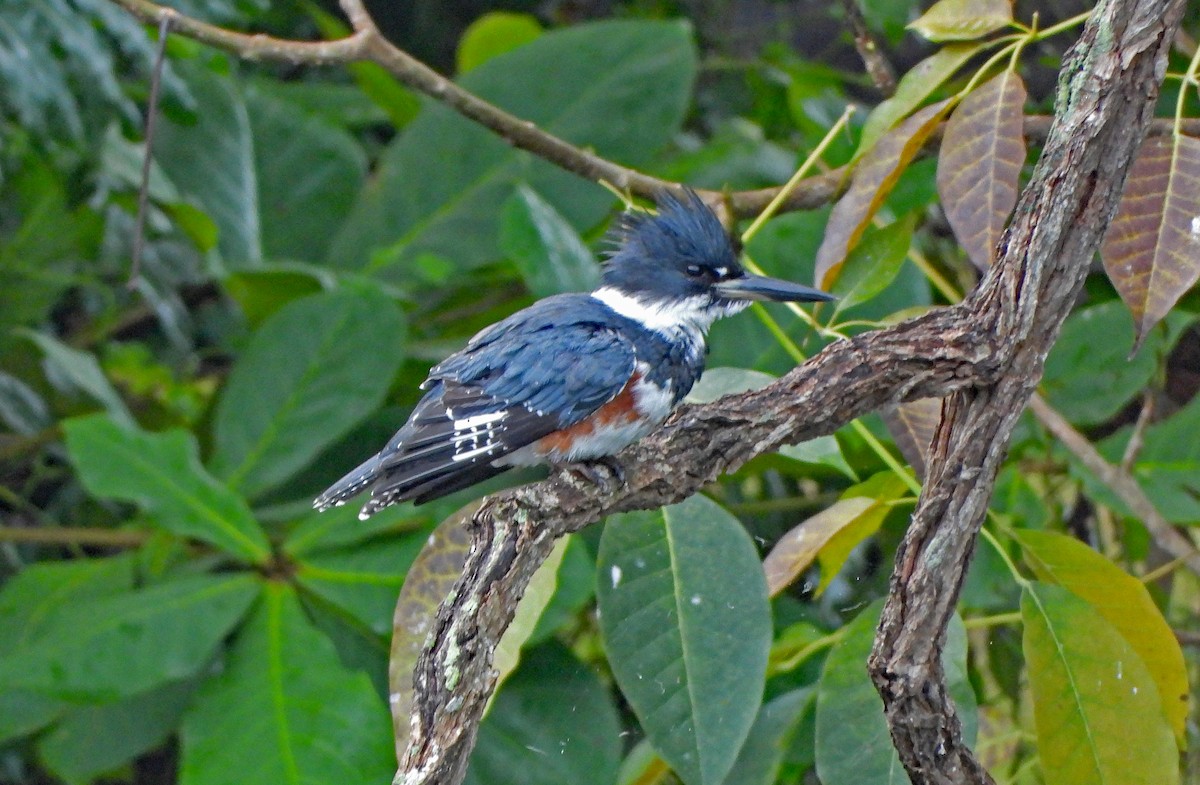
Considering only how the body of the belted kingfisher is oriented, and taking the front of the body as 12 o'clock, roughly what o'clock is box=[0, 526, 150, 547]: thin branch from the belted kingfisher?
The thin branch is roughly at 7 o'clock from the belted kingfisher.

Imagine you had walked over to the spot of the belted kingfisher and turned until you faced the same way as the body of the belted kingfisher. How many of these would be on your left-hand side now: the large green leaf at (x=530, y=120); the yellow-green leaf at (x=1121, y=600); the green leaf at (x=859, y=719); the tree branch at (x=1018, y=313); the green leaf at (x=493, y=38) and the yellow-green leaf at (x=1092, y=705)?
2

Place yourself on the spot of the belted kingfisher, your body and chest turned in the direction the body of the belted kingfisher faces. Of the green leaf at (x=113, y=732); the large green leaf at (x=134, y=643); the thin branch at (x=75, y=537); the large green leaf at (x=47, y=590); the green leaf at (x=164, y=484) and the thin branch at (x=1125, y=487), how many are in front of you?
1

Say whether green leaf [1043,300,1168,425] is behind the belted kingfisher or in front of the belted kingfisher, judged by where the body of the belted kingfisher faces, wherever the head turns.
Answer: in front

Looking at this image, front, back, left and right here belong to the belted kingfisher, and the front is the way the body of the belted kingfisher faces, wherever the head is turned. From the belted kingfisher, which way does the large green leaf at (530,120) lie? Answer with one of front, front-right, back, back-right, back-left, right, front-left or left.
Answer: left

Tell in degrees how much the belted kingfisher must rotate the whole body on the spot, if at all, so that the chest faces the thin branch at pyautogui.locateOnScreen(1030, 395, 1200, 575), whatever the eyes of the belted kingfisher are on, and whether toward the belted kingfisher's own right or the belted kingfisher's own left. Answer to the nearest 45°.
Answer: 0° — it already faces it

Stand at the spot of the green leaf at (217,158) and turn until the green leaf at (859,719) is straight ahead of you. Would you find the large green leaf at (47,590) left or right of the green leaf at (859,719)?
right

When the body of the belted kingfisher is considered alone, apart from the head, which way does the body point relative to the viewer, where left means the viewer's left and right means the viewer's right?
facing to the right of the viewer

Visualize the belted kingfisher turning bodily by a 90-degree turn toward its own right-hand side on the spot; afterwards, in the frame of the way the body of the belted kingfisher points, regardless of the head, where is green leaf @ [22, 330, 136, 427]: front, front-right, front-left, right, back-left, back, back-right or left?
back-right

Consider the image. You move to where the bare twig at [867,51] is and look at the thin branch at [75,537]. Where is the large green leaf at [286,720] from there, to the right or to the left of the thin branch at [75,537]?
left

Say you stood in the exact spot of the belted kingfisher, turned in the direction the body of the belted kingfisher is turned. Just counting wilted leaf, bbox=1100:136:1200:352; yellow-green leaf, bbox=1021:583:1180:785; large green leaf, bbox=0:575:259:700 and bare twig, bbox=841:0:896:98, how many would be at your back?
1

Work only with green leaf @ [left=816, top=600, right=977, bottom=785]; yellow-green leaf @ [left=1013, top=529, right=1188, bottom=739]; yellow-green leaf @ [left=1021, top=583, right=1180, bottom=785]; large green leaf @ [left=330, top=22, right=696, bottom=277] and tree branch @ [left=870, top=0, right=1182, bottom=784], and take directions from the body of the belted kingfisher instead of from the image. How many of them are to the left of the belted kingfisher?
1

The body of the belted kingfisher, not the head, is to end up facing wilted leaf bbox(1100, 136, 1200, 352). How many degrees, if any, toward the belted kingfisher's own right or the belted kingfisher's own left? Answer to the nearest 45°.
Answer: approximately 45° to the belted kingfisher's own right
